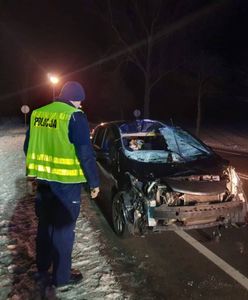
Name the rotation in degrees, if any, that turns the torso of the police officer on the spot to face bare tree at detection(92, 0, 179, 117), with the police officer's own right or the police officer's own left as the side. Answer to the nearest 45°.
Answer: approximately 45° to the police officer's own left

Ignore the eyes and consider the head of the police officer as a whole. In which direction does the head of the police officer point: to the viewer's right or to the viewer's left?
to the viewer's right

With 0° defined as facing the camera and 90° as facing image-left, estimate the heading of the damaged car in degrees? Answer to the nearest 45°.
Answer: approximately 315°

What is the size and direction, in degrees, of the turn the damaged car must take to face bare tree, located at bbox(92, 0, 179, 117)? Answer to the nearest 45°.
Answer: approximately 135° to its left

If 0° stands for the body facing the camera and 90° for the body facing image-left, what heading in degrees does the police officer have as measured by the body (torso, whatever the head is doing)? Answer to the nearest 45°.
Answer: approximately 225°

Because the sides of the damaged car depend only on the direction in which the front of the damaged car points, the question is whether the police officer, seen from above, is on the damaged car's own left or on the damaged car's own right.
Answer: on the damaged car's own right
